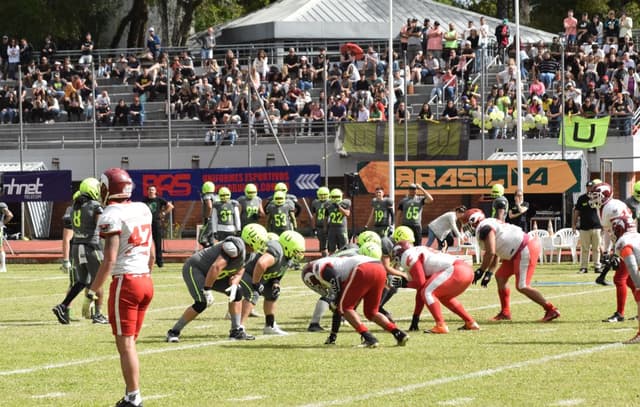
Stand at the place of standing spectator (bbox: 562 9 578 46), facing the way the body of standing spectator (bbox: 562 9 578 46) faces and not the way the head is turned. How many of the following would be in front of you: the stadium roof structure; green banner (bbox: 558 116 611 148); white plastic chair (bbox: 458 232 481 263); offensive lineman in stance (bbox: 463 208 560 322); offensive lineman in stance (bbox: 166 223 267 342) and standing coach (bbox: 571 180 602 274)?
5

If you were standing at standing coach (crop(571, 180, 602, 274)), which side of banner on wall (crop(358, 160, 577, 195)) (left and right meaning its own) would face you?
front

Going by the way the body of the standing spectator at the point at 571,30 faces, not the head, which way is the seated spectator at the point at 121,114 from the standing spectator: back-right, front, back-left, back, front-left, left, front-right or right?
right

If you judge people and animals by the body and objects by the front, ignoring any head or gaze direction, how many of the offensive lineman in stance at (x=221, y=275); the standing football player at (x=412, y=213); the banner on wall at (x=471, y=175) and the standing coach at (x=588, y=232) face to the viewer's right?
1

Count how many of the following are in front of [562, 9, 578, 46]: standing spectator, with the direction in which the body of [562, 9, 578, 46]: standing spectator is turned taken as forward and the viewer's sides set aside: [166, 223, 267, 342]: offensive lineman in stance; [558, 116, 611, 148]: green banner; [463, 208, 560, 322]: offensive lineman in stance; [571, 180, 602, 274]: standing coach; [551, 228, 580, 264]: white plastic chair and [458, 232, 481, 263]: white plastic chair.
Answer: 6

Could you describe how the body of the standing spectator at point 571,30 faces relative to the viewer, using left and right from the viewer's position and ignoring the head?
facing the viewer

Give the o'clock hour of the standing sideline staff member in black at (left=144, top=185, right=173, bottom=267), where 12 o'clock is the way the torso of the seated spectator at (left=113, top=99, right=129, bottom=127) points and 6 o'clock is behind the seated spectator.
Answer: The standing sideline staff member in black is roughly at 12 o'clock from the seated spectator.

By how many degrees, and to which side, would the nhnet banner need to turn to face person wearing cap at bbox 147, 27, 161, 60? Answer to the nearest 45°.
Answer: approximately 135° to its left

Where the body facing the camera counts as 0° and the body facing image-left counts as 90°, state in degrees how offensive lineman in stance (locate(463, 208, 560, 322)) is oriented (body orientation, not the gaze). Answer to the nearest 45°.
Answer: approximately 90°

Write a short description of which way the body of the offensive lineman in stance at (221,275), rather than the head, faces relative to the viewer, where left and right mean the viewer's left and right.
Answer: facing to the right of the viewer

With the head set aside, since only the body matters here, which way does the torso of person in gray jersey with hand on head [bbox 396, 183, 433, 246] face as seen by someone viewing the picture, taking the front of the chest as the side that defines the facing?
toward the camera

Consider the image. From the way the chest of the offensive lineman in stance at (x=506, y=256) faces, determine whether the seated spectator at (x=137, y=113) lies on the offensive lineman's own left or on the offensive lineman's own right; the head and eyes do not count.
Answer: on the offensive lineman's own right

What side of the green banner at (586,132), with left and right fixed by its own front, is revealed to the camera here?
front

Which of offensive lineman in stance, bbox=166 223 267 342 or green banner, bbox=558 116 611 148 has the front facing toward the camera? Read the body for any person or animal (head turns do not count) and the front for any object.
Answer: the green banner

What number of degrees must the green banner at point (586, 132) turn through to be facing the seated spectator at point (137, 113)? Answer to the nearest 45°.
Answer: approximately 90° to its right

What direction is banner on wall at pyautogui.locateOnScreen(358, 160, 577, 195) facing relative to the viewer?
toward the camera

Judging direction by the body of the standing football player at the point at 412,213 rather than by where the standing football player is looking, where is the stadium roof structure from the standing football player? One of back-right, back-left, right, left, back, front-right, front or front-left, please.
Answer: back

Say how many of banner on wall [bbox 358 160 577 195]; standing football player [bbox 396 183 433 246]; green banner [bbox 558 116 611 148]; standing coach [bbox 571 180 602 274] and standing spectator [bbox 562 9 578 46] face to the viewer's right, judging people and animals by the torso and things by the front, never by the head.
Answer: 0
